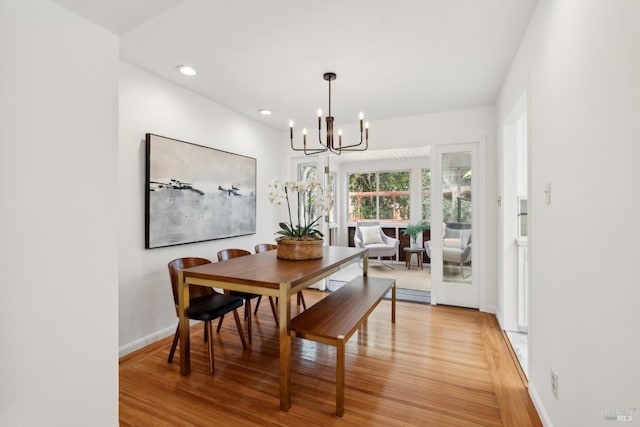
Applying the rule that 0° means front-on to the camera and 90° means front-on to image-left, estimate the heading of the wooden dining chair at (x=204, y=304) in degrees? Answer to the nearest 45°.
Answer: approximately 315°

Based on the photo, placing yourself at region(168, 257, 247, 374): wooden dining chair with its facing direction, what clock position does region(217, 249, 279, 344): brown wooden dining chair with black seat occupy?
The brown wooden dining chair with black seat is roughly at 9 o'clock from the wooden dining chair.

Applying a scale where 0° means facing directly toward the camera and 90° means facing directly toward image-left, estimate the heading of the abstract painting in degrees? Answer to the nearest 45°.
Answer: approximately 315°

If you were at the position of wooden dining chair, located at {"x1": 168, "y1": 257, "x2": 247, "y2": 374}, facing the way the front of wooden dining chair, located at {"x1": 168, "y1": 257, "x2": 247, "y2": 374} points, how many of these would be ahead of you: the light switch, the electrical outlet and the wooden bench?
3

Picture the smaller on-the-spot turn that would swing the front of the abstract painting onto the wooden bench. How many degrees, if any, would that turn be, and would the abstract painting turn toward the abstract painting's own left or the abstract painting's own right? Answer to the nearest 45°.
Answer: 0° — it already faces it

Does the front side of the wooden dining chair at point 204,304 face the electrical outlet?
yes

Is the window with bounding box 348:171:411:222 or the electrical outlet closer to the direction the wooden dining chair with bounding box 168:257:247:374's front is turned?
the electrical outlet
